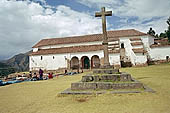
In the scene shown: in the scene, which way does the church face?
toward the camera
